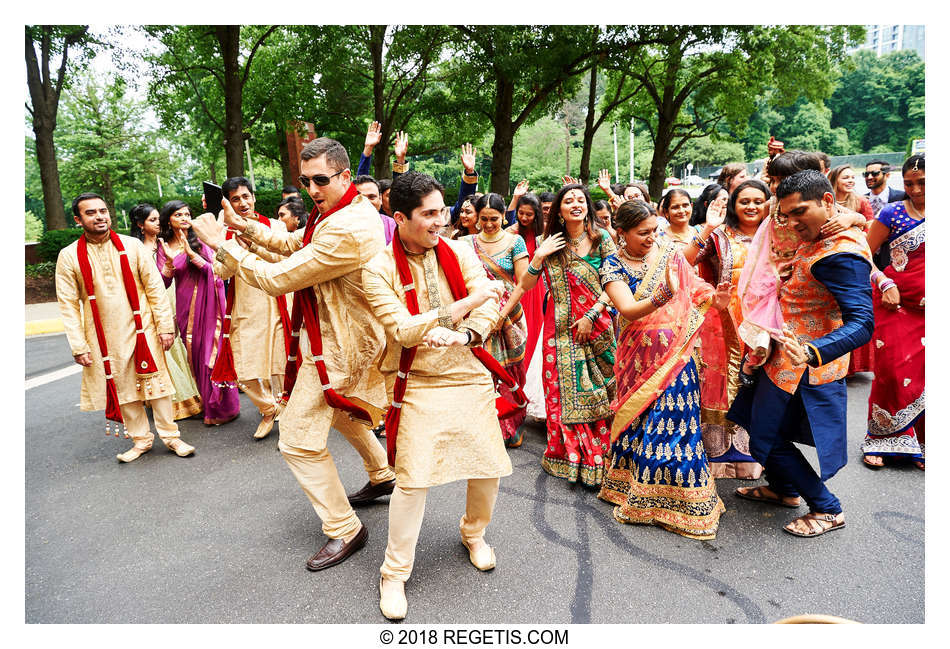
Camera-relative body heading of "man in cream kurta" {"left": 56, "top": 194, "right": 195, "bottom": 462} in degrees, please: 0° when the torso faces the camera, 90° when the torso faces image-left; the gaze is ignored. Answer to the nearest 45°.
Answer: approximately 0°

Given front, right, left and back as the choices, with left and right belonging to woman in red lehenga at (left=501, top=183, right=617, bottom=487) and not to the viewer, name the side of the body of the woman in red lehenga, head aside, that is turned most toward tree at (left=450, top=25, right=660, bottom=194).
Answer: back

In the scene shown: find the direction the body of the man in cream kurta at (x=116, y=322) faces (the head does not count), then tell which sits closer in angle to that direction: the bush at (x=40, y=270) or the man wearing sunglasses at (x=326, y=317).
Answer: the man wearing sunglasses

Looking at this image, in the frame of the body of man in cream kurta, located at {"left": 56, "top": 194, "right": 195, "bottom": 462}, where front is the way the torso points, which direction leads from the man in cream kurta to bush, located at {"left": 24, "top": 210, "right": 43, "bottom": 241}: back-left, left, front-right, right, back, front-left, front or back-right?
back

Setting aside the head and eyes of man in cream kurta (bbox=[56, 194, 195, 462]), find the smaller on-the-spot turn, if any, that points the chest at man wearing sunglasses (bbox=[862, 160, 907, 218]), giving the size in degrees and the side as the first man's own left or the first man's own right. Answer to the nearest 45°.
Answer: approximately 90° to the first man's own left

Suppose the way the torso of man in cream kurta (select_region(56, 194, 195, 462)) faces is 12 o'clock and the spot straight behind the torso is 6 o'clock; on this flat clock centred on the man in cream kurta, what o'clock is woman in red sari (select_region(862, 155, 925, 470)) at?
The woman in red sari is roughly at 10 o'clock from the man in cream kurta.

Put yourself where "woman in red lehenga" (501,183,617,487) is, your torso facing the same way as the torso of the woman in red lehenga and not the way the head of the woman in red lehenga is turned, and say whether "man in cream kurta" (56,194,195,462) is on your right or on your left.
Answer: on your right

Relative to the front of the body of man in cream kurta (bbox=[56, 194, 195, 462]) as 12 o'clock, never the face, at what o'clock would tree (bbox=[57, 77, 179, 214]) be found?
The tree is roughly at 6 o'clock from the man in cream kurta.

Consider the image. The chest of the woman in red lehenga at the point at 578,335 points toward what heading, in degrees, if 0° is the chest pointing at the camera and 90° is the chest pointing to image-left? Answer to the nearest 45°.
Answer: approximately 0°

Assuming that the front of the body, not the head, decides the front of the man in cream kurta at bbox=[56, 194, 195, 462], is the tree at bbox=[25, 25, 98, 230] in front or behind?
behind

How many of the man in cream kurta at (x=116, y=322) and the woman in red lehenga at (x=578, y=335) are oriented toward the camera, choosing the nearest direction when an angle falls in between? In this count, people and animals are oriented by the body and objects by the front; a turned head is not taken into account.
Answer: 2
